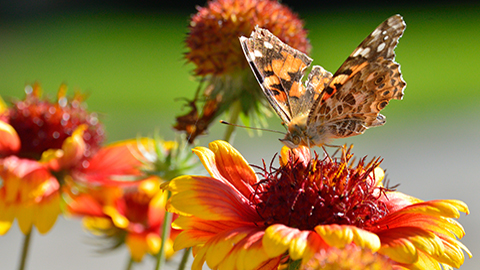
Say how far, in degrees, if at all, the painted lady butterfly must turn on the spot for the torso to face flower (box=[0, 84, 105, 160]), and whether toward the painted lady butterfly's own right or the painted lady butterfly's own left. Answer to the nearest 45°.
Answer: approximately 45° to the painted lady butterfly's own right

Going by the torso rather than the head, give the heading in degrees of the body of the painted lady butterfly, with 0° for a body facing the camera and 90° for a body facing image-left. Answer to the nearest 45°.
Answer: approximately 45°

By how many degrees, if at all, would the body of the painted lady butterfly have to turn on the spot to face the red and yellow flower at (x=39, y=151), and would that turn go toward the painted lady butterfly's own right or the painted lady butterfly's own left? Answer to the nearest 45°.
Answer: approximately 45° to the painted lady butterfly's own right

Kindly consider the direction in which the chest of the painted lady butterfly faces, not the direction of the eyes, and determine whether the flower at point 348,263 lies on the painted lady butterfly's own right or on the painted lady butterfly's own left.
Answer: on the painted lady butterfly's own left
